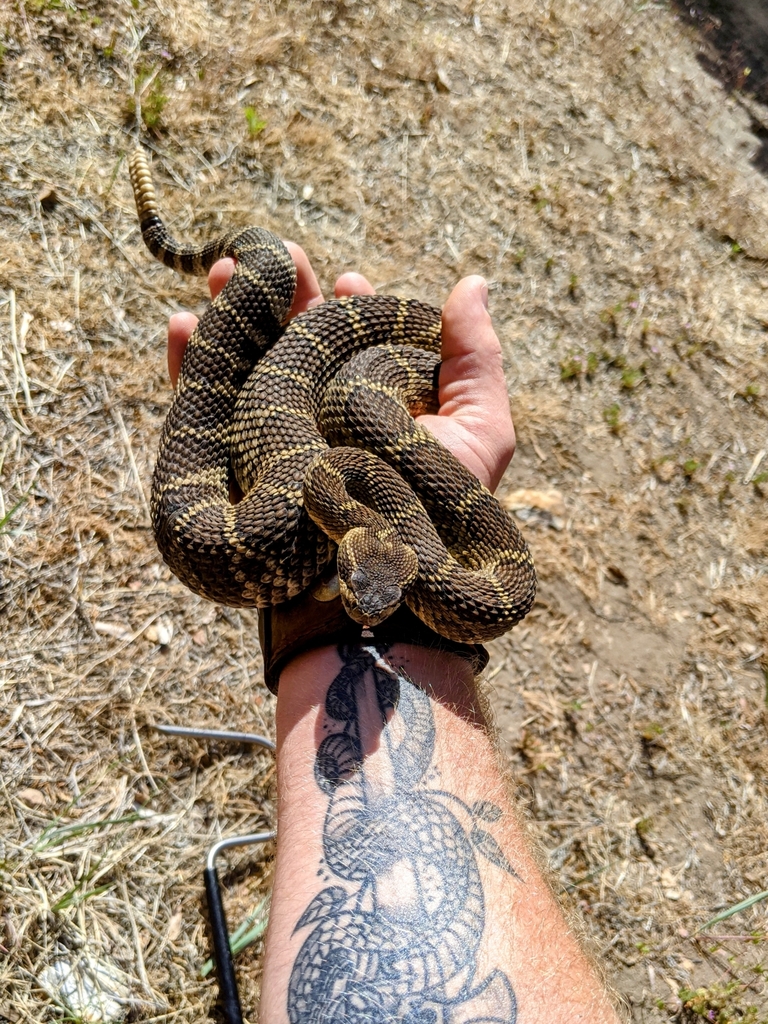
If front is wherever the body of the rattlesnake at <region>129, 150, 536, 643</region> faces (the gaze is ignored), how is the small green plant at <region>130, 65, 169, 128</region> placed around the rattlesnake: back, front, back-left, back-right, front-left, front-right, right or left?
back-right

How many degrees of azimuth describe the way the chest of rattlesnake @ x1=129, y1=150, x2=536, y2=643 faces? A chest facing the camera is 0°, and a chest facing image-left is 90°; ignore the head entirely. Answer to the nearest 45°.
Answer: approximately 0°

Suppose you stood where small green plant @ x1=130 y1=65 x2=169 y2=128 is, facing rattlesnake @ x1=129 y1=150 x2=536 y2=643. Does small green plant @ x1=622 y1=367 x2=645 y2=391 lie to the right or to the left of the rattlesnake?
left

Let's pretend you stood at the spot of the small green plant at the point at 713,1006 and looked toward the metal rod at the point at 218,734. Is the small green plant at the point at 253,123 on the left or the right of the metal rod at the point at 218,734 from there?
right

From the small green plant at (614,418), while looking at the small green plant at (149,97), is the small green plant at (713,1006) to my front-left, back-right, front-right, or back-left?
back-left

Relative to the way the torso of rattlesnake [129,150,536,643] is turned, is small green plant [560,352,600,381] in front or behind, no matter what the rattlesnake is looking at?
behind

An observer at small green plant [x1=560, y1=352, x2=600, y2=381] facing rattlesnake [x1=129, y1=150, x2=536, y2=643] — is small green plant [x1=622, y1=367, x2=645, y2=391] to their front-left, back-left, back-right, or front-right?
back-left

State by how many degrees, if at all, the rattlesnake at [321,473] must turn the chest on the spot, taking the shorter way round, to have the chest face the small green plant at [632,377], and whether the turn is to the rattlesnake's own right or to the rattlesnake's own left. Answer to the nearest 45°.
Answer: approximately 135° to the rattlesnake's own left

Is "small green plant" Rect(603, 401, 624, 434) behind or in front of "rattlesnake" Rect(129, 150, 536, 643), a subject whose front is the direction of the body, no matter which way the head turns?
behind
